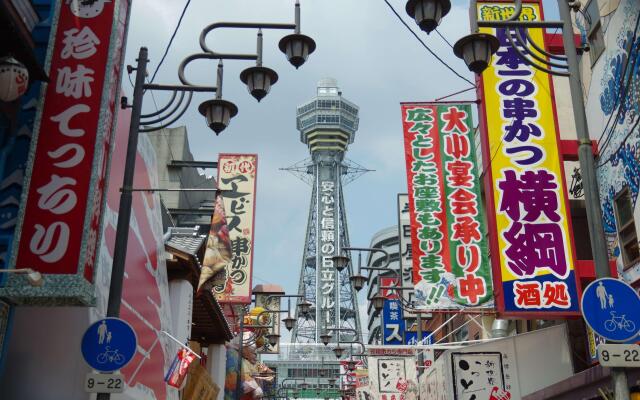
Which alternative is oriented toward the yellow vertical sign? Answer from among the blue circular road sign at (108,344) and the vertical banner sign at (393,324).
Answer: the vertical banner sign

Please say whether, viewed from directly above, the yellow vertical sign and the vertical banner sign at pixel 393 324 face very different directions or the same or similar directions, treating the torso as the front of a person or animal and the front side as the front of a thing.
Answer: same or similar directions

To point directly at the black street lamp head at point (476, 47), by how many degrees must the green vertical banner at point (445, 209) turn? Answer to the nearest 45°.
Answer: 0° — it already faces it

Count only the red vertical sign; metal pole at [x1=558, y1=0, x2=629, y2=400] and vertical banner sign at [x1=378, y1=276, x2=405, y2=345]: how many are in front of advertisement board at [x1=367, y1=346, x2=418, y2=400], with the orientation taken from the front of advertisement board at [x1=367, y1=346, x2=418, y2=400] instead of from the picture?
2

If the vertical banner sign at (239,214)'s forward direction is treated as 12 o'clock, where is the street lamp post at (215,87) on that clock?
The street lamp post is roughly at 12 o'clock from the vertical banner sign.

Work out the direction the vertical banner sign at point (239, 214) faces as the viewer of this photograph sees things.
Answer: facing the viewer

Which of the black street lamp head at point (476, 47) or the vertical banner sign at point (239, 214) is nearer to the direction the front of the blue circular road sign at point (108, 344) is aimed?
the black street lamp head

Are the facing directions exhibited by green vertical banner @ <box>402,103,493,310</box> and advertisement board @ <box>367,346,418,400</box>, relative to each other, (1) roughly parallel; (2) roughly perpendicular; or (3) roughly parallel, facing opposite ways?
roughly parallel

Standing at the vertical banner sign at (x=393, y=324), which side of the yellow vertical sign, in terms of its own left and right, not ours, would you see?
back

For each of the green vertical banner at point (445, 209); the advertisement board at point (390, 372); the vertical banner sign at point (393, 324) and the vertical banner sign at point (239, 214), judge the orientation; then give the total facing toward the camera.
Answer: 4

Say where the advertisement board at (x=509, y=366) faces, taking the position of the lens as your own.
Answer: facing the viewer and to the left of the viewer

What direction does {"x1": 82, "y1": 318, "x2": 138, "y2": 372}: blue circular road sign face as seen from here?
toward the camera

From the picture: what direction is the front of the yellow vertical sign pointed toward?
toward the camera

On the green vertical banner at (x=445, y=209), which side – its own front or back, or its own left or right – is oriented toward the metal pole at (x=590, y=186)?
front

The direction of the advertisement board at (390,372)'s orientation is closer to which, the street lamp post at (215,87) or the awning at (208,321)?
the street lamp post
